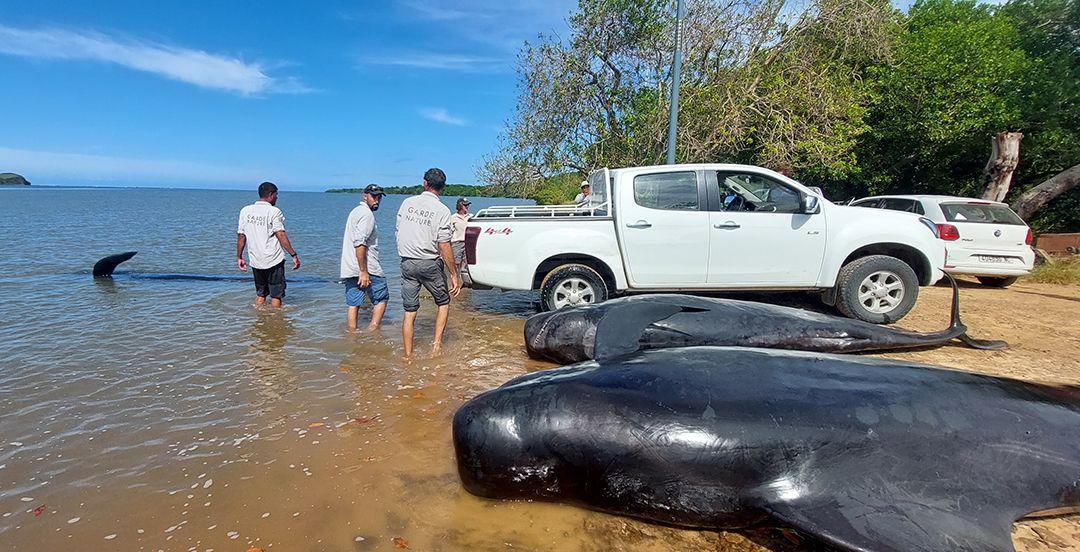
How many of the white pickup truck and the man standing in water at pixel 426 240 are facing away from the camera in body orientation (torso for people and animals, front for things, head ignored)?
1

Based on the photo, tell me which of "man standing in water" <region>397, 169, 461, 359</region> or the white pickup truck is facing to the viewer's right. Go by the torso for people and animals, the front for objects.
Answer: the white pickup truck

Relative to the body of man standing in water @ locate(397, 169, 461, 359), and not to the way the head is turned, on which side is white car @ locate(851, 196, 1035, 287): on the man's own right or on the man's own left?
on the man's own right

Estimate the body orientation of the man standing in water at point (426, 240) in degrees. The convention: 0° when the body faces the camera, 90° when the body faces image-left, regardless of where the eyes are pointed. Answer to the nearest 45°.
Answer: approximately 180°

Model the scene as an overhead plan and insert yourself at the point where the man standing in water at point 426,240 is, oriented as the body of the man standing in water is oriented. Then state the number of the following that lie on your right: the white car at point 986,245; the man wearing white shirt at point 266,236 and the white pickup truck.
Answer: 2

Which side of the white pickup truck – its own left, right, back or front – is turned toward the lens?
right

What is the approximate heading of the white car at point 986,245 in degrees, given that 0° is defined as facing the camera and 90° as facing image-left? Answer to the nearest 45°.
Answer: approximately 135°

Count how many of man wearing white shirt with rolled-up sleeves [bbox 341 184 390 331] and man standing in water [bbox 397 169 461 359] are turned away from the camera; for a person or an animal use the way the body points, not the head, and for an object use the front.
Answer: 1
